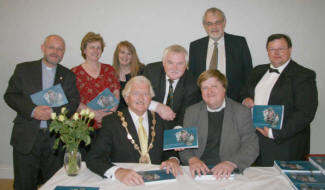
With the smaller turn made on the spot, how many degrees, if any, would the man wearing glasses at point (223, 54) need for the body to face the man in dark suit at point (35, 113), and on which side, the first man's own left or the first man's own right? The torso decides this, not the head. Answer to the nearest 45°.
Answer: approximately 45° to the first man's own right

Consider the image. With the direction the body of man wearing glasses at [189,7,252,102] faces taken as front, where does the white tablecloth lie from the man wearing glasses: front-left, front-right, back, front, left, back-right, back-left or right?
front

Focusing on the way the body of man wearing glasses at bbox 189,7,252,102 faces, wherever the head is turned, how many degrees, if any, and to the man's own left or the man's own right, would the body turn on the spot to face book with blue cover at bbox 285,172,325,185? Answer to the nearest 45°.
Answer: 0° — they already face it

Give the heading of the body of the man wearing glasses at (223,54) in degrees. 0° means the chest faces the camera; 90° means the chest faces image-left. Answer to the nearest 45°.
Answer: approximately 0°

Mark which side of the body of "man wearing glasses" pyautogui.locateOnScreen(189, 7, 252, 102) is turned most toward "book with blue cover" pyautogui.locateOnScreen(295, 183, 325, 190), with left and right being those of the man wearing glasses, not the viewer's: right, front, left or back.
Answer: front

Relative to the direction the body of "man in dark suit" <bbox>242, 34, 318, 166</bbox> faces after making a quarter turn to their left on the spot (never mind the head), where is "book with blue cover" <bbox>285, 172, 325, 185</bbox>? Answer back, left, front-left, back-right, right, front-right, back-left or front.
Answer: front-right

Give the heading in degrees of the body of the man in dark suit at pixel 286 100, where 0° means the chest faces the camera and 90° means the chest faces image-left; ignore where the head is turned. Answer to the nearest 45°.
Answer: approximately 45°

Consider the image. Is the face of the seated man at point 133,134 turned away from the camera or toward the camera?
toward the camera

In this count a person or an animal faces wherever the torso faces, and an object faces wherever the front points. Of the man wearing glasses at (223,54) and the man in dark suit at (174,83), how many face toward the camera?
2

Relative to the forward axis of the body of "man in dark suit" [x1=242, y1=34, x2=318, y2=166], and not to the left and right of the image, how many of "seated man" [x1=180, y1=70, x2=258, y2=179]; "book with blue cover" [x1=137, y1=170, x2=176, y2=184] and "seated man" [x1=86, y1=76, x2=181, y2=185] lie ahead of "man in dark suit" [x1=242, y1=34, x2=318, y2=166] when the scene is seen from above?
3

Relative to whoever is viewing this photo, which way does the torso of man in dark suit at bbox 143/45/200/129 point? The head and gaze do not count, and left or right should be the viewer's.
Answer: facing the viewer

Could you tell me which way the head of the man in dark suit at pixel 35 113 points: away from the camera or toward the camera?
toward the camera
